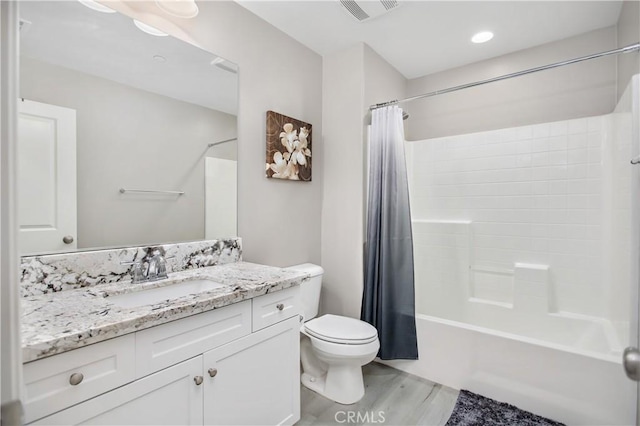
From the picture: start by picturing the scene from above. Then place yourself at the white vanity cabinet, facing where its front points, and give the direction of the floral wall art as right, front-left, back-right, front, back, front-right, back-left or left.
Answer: left

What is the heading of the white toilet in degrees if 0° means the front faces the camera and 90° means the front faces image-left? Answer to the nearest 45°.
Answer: approximately 315°

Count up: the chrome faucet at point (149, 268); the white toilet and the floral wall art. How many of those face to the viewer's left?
0

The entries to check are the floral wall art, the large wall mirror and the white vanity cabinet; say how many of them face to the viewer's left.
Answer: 0

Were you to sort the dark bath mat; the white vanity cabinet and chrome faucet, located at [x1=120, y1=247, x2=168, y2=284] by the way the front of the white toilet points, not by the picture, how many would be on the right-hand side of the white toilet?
2

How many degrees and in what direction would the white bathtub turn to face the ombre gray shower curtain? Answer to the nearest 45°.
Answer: approximately 45° to its right

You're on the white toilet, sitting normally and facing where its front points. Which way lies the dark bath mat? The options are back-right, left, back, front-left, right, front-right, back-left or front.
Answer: front-left

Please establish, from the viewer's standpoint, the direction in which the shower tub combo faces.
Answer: facing the viewer and to the left of the viewer

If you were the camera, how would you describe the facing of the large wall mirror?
facing the viewer and to the right of the viewer

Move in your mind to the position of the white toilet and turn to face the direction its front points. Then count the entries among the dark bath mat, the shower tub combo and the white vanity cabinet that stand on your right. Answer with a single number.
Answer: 1

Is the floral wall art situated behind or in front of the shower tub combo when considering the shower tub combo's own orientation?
in front
